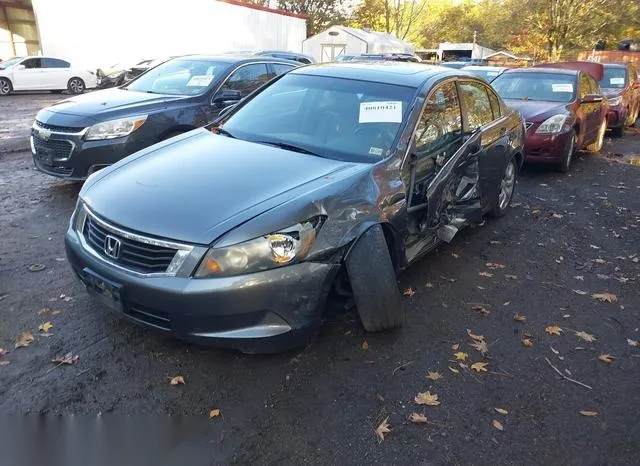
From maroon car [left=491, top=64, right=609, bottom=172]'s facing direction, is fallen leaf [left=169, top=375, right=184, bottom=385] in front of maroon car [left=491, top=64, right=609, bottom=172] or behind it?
in front

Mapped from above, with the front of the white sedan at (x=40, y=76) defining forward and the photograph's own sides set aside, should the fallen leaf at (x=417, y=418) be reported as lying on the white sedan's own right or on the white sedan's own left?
on the white sedan's own left

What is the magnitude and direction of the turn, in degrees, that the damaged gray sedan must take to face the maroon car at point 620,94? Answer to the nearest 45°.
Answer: approximately 180°

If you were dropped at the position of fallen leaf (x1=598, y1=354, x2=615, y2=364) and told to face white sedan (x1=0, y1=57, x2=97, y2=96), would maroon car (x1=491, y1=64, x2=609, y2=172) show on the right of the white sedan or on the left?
right

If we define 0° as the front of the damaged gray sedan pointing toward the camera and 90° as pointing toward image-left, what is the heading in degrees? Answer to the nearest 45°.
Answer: approximately 45°

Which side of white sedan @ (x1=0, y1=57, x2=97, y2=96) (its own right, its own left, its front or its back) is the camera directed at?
left

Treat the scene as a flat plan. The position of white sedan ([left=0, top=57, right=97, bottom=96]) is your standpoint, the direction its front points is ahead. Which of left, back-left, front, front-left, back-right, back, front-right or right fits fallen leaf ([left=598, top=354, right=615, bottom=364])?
left

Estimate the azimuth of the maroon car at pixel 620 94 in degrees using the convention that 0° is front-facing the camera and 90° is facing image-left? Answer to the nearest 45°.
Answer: approximately 45°
